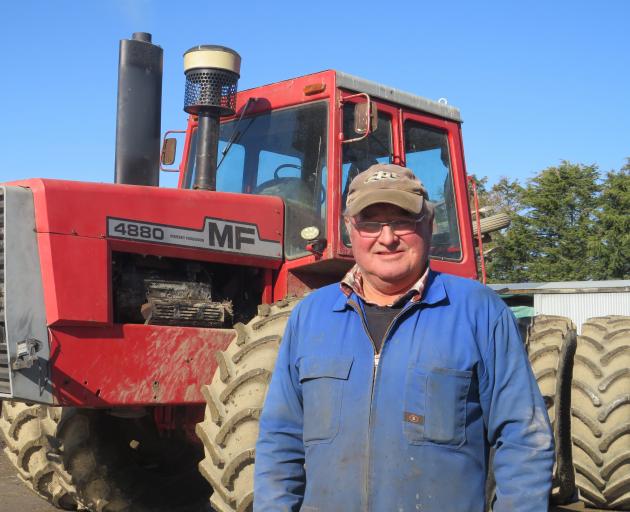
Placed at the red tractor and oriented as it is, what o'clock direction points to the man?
The man is roughly at 10 o'clock from the red tractor.

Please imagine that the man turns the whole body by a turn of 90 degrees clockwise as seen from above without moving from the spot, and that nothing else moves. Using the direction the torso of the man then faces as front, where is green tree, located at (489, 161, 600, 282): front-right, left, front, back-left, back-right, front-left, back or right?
right

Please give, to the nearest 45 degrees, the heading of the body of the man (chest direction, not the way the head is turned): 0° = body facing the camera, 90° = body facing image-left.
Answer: approximately 0°

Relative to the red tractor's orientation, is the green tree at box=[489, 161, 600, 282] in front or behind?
behind
